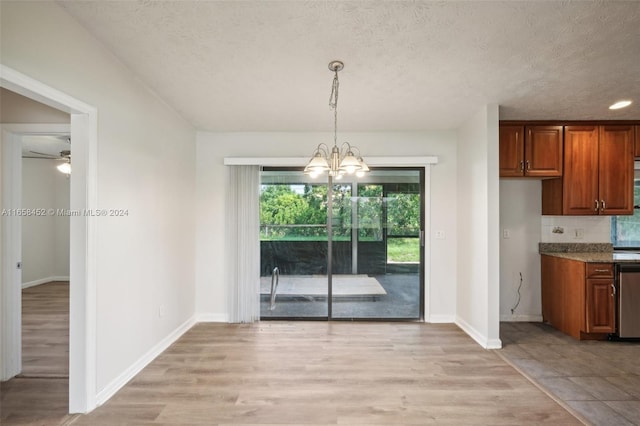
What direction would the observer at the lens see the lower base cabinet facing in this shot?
facing the viewer and to the right of the viewer
